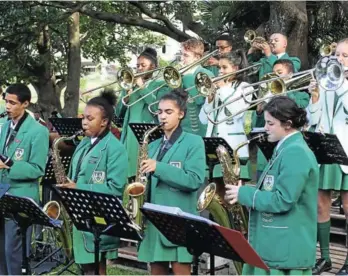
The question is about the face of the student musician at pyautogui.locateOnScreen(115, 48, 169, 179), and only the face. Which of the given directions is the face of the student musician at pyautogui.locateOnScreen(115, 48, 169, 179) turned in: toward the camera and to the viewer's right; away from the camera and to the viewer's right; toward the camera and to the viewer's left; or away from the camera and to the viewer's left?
toward the camera and to the viewer's left

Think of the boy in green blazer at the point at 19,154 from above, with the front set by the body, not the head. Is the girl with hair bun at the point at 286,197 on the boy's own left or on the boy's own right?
on the boy's own left

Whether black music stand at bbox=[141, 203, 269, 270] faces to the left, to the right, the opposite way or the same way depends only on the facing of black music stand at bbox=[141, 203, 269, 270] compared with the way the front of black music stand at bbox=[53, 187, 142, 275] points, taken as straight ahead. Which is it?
the same way

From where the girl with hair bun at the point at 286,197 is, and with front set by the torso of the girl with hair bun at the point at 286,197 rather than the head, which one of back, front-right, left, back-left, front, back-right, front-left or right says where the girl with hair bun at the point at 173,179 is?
front-right

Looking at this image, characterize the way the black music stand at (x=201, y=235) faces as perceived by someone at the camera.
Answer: facing away from the viewer and to the right of the viewer

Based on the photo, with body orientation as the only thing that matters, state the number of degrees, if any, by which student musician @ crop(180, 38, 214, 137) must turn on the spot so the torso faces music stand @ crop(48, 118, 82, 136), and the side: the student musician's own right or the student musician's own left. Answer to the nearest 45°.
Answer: approximately 45° to the student musician's own right

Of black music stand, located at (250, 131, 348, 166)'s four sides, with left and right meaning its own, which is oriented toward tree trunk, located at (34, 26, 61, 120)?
left

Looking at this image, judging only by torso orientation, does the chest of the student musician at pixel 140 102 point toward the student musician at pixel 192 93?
no

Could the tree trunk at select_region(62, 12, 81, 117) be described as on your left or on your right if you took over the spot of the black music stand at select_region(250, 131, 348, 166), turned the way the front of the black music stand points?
on your left

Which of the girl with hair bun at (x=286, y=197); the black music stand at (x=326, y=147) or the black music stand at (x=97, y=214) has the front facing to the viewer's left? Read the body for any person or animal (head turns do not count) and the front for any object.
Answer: the girl with hair bun

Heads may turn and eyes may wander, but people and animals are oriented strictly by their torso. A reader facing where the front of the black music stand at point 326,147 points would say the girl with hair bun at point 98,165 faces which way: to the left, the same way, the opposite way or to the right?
the opposite way

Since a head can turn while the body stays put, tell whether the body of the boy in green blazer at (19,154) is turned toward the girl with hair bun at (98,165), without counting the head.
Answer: no

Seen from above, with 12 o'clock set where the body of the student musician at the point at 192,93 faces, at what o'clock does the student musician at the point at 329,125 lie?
the student musician at the point at 329,125 is roughly at 9 o'clock from the student musician at the point at 192,93.

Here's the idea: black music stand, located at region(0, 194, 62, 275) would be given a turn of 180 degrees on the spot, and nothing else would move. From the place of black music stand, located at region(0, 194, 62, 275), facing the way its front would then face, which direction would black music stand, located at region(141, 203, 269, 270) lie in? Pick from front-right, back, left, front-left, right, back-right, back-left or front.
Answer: left

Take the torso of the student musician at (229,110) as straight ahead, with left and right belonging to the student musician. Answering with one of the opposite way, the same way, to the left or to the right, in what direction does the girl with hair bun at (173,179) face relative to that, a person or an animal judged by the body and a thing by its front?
the same way

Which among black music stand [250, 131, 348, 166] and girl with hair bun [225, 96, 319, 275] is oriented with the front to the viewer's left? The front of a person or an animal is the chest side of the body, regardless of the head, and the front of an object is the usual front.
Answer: the girl with hair bun

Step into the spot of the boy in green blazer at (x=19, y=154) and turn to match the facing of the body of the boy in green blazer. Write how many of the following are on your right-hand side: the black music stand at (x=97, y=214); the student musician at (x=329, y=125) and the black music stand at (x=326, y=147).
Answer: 0

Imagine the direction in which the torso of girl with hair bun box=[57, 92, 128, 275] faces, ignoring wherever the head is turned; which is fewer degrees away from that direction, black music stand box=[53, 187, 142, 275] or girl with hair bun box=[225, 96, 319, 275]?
the black music stand

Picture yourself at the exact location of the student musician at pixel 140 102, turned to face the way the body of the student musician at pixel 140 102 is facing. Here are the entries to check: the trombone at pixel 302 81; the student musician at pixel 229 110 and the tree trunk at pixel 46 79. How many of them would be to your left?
2

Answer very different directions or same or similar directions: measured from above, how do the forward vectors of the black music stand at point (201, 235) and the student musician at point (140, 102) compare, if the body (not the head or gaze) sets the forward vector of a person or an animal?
very different directions

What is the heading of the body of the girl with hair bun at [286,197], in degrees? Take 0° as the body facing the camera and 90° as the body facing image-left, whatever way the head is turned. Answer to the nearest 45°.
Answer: approximately 90°
